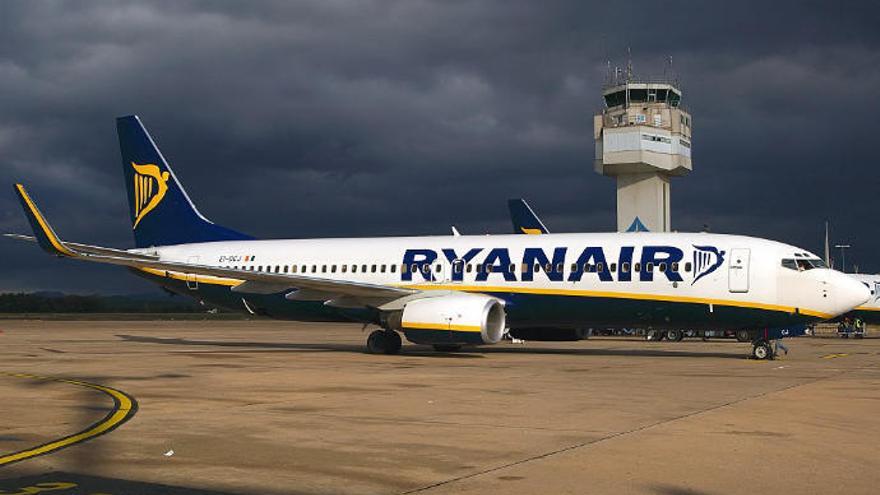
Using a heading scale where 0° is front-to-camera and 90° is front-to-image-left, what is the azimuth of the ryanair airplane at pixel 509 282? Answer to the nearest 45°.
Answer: approximately 315°
